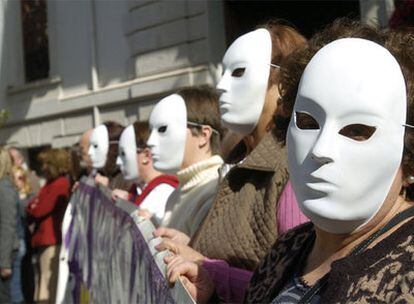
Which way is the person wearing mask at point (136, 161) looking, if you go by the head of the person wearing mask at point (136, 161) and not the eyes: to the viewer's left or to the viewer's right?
to the viewer's left

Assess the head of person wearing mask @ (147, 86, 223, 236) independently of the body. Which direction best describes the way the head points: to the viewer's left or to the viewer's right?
to the viewer's left

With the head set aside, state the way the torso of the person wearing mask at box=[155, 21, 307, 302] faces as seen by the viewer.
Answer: to the viewer's left

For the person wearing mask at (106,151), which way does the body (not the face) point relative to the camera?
to the viewer's left

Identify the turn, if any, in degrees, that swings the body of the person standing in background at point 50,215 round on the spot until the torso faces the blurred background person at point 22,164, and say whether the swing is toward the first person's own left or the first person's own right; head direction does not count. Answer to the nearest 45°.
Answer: approximately 90° to the first person's own right

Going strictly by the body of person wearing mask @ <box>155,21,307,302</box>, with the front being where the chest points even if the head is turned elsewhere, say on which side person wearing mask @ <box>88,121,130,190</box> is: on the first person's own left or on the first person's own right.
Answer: on the first person's own right

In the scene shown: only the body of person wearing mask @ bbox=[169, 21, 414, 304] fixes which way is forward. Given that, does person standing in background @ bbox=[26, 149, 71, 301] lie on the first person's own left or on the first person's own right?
on the first person's own right

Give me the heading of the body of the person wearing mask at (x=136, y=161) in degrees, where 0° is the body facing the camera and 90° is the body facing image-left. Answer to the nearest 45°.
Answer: approximately 90°

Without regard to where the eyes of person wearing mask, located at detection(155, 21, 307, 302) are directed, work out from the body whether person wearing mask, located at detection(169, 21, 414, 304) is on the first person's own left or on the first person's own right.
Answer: on the first person's own left

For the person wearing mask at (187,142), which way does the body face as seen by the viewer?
to the viewer's left
